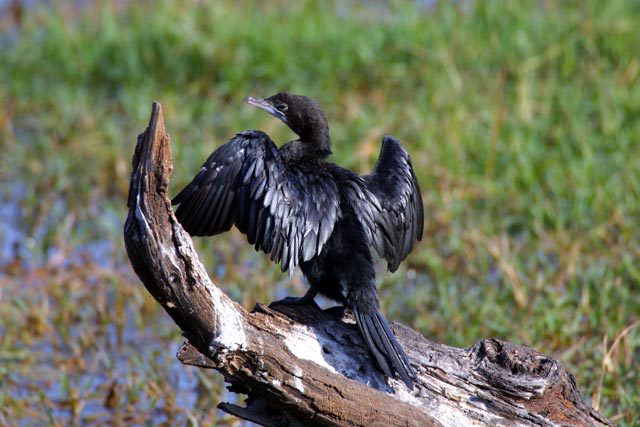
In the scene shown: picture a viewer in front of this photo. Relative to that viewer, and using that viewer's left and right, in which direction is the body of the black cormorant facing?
facing away from the viewer and to the left of the viewer
